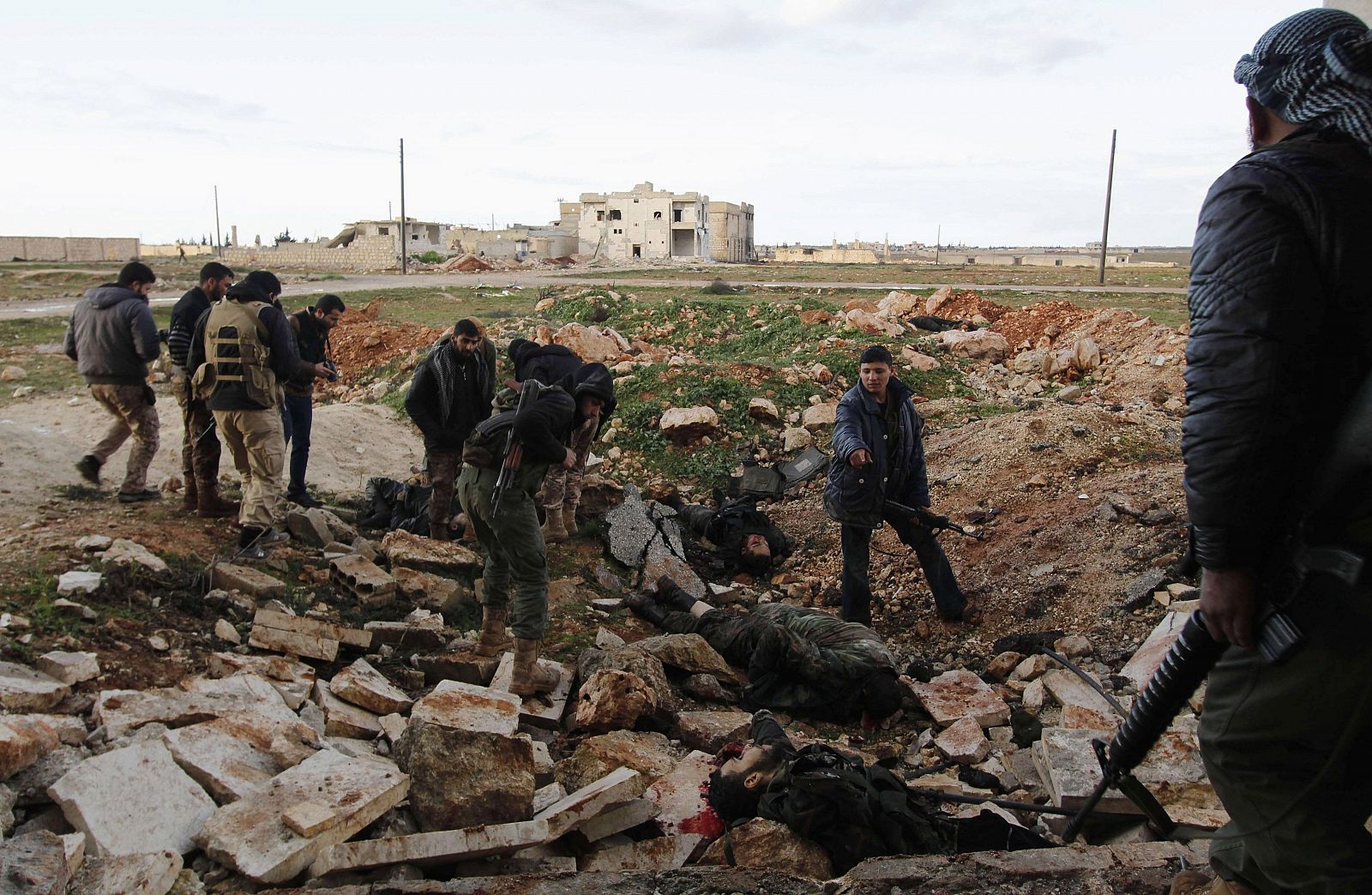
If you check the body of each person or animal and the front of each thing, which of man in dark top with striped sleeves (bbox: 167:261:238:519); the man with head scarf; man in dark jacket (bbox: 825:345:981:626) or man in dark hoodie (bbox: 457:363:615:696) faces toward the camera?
man in dark jacket (bbox: 825:345:981:626)

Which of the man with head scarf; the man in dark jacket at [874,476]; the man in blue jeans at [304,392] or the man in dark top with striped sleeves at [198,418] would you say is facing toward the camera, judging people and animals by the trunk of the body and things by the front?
the man in dark jacket at [874,476]

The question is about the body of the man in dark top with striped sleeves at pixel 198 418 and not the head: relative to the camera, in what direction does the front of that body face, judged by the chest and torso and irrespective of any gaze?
to the viewer's right

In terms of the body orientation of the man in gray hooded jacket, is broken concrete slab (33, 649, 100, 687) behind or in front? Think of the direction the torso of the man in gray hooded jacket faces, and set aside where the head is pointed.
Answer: behind

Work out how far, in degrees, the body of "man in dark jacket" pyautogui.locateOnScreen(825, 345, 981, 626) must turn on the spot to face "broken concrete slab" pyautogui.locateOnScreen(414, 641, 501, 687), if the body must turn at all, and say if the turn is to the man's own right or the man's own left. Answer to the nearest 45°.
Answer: approximately 45° to the man's own right

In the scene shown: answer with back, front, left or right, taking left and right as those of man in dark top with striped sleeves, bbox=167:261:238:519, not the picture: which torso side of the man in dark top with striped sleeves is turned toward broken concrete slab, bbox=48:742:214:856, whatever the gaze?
right

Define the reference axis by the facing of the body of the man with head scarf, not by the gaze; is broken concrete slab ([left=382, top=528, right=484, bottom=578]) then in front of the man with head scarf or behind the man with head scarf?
in front

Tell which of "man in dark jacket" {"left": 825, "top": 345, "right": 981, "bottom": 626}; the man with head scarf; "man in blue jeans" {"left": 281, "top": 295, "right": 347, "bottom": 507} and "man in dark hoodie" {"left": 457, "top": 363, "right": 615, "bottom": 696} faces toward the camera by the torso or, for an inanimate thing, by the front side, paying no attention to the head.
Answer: "man in dark jacket" {"left": 825, "top": 345, "right": 981, "bottom": 626}

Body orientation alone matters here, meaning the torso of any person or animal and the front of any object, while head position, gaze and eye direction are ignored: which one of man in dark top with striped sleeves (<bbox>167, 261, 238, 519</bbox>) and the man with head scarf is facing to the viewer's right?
the man in dark top with striped sleeves

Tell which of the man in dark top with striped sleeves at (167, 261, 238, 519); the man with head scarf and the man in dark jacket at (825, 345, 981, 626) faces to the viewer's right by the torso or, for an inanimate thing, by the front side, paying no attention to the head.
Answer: the man in dark top with striped sleeves at (167, 261, 238, 519)

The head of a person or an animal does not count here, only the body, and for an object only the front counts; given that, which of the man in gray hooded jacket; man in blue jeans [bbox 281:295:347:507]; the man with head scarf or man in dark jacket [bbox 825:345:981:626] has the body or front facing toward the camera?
the man in dark jacket
